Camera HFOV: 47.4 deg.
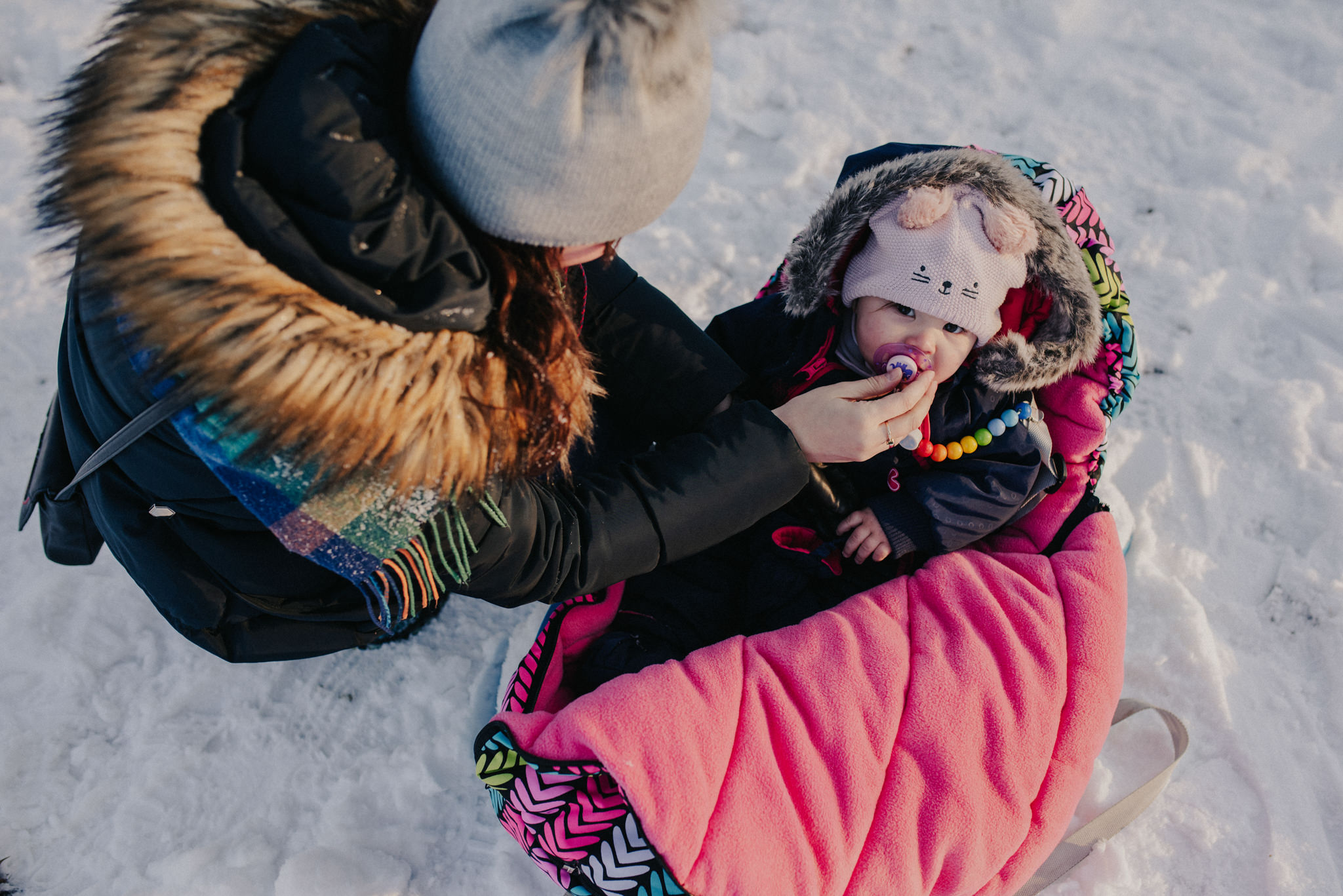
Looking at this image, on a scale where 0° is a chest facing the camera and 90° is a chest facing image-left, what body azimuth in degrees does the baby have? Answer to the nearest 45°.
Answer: approximately 45°

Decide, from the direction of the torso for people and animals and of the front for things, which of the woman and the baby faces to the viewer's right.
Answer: the woman

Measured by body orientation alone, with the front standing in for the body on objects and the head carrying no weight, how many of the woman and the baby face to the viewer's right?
1

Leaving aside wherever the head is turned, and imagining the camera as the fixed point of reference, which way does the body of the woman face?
to the viewer's right
